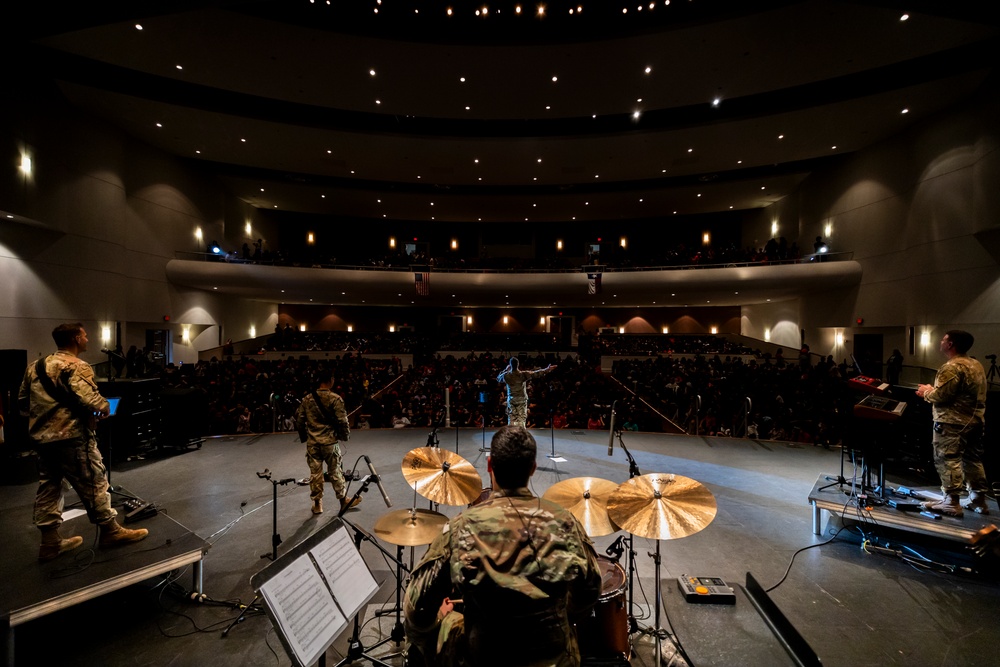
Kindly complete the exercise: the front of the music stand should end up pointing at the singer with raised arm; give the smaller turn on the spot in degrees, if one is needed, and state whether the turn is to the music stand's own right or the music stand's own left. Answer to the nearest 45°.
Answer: approximately 90° to the music stand's own left

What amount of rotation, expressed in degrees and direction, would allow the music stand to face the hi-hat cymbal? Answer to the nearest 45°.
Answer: approximately 90° to its left

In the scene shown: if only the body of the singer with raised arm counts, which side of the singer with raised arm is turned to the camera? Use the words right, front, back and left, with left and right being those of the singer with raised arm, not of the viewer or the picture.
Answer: back

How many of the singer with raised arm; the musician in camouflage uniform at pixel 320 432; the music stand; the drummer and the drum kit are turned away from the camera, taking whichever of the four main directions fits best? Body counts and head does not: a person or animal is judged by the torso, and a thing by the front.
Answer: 4

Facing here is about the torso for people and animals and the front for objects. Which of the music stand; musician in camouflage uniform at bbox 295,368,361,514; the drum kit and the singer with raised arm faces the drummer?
the music stand

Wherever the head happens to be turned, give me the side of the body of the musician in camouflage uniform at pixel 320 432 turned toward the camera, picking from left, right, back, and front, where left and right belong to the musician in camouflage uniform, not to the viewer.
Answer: back

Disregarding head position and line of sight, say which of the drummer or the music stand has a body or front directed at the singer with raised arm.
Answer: the drummer

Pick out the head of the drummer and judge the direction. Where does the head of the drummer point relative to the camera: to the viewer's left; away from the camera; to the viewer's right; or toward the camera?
away from the camera

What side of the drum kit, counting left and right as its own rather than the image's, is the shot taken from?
back

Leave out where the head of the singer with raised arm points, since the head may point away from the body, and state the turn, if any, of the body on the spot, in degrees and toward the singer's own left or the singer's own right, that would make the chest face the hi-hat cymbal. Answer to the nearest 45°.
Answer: approximately 180°

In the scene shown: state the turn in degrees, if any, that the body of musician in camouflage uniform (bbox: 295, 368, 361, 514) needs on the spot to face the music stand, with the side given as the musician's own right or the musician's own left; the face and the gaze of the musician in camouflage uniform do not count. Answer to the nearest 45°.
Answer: approximately 180°

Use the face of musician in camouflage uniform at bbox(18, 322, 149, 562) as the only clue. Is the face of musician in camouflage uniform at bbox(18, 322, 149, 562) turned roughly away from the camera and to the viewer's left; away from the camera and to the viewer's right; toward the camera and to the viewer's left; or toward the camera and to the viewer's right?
away from the camera and to the viewer's right

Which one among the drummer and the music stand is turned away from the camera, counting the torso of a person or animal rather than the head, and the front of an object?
the drummer

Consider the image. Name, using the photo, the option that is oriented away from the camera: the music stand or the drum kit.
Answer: the drum kit
